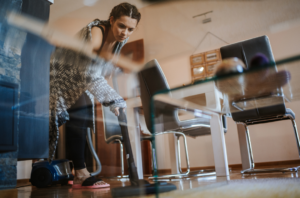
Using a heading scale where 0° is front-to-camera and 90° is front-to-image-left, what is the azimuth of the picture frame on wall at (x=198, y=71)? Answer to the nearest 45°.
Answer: approximately 0°

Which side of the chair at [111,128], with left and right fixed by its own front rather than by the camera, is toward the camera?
right

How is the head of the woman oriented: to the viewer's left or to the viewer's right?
to the viewer's right

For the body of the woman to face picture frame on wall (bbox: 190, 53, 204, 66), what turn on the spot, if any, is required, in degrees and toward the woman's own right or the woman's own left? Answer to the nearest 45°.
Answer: approximately 90° to the woman's own left

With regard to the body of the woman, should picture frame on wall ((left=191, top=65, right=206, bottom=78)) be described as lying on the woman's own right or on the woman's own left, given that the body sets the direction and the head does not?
on the woman's own left

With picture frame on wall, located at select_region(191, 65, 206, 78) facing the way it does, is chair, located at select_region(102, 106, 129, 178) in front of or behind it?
in front

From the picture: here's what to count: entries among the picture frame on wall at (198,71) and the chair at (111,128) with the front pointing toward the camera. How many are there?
1

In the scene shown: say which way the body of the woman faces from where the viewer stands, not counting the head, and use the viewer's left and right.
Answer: facing the viewer and to the right of the viewer

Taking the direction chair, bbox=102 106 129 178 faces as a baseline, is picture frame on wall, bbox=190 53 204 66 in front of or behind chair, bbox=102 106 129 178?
in front
